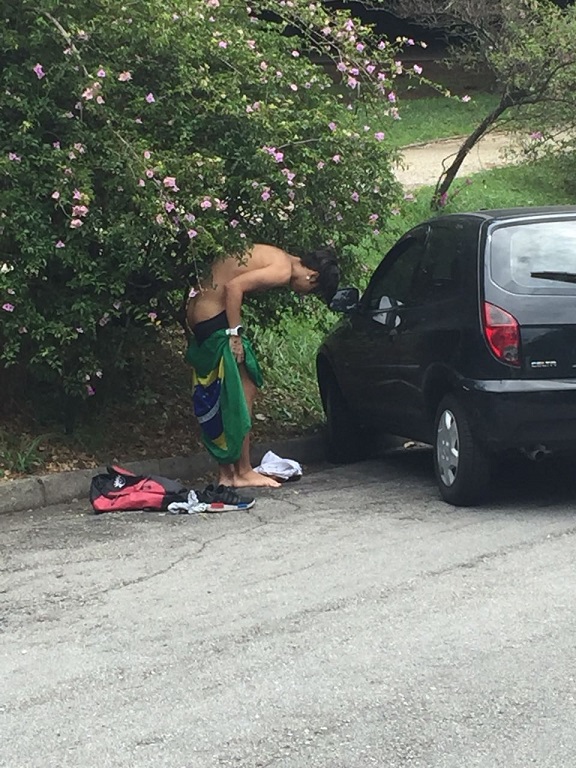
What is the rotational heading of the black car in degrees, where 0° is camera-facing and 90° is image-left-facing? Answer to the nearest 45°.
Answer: approximately 135°

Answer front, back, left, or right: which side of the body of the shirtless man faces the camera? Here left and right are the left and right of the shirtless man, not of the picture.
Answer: right

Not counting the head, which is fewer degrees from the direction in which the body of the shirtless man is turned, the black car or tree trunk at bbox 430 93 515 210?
the black car

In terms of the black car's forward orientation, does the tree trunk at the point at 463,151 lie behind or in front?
in front

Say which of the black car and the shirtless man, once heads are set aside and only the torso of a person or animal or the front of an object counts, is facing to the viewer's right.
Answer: the shirtless man

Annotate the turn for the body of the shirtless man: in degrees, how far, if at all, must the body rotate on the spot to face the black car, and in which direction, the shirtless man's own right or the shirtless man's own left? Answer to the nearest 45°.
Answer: approximately 45° to the shirtless man's own right

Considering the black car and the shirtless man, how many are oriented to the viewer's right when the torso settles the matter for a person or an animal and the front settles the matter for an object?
1

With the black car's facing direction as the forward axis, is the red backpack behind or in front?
in front

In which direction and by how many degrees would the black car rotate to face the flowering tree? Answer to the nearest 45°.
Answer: approximately 45° to its left
